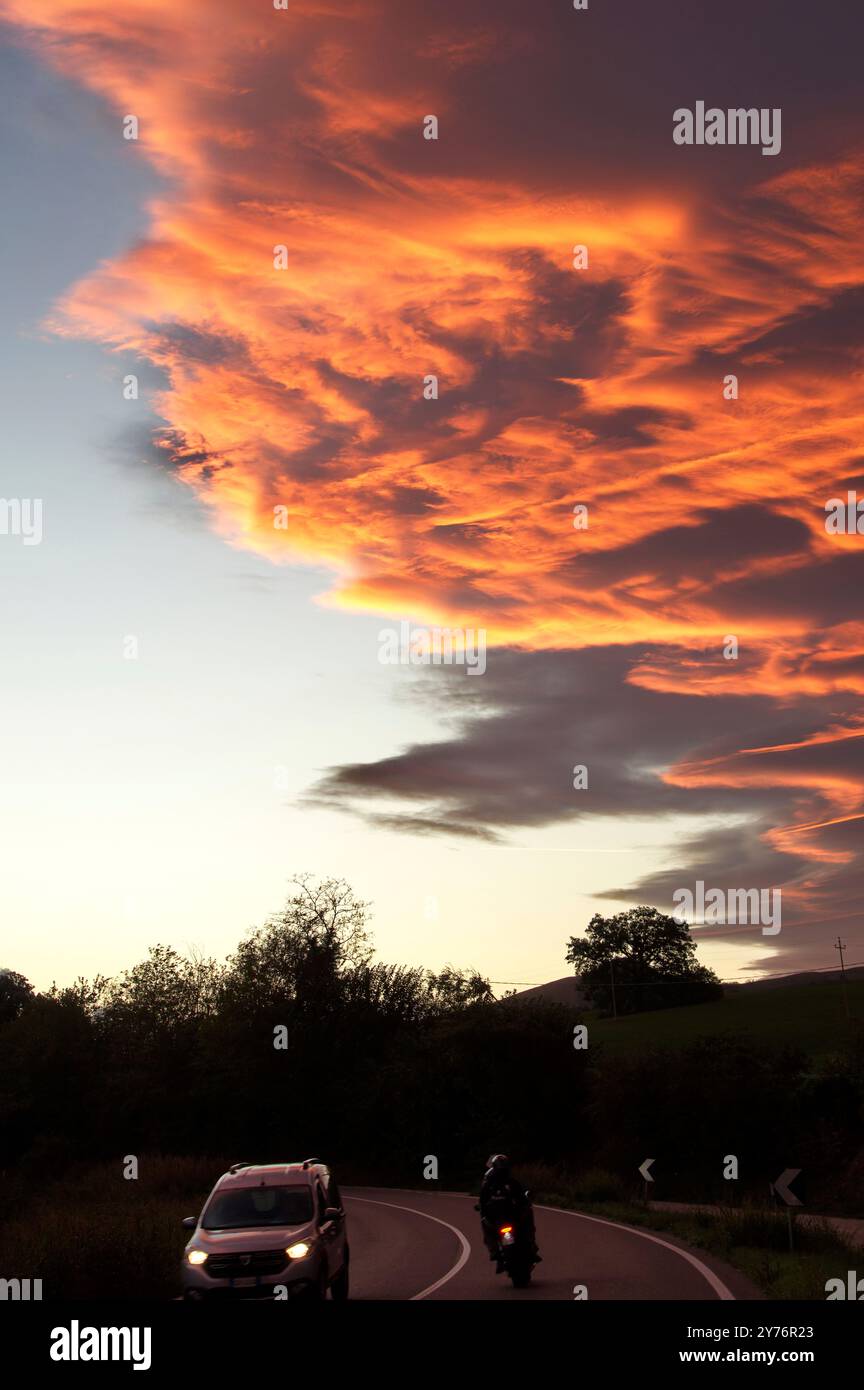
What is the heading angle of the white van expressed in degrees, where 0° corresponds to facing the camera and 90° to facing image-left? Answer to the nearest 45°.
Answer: approximately 0°

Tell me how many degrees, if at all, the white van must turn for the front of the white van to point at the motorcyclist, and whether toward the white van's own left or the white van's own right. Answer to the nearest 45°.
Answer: approximately 135° to the white van's own left

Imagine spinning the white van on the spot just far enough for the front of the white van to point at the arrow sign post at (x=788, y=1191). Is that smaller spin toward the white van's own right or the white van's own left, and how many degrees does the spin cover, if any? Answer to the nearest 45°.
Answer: approximately 135° to the white van's own left
